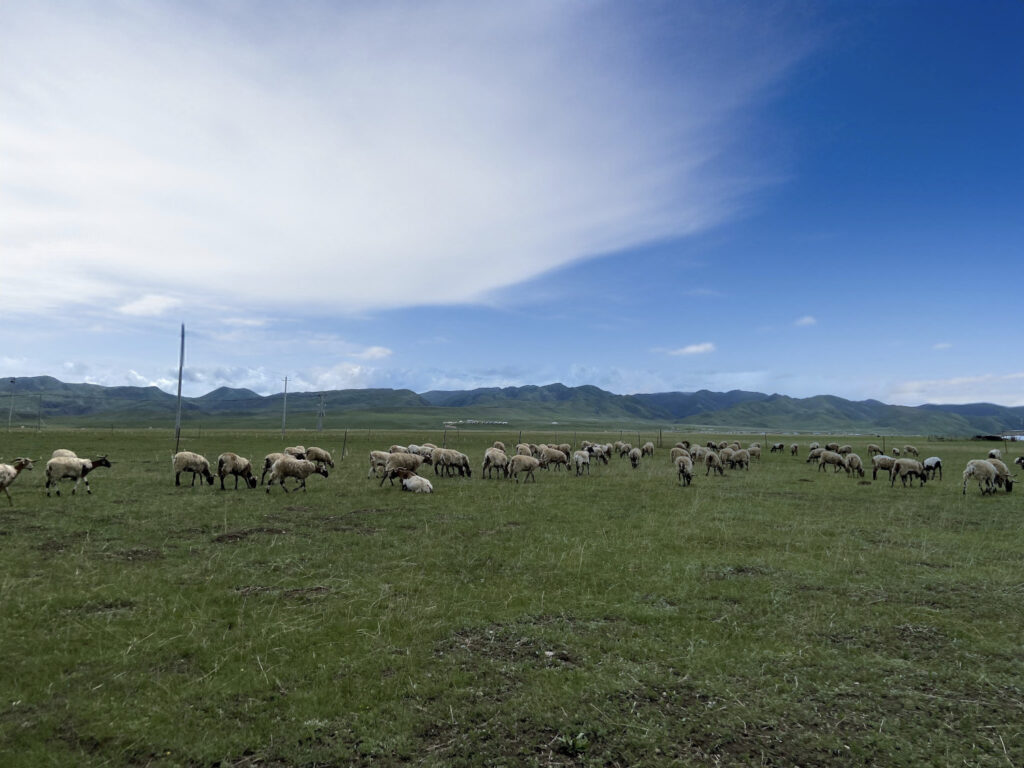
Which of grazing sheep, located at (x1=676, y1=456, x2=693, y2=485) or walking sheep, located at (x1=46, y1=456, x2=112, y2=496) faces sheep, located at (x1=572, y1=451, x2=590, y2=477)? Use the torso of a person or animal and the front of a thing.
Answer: walking sheep, located at (x1=46, y1=456, x2=112, y2=496)

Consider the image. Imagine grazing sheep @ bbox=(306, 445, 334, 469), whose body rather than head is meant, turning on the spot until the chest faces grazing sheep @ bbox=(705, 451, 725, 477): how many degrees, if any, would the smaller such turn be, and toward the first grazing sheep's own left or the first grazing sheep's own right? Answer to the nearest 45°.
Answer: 0° — it already faces it

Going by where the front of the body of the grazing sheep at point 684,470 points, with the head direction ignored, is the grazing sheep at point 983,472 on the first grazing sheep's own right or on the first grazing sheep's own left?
on the first grazing sheep's own left

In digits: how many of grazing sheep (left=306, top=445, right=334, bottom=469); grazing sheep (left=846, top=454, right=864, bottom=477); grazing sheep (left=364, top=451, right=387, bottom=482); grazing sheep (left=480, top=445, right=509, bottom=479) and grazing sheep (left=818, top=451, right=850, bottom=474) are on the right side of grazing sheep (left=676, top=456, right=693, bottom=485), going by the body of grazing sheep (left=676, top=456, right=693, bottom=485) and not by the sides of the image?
3

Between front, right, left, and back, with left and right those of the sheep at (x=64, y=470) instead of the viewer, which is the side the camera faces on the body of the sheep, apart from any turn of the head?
right
